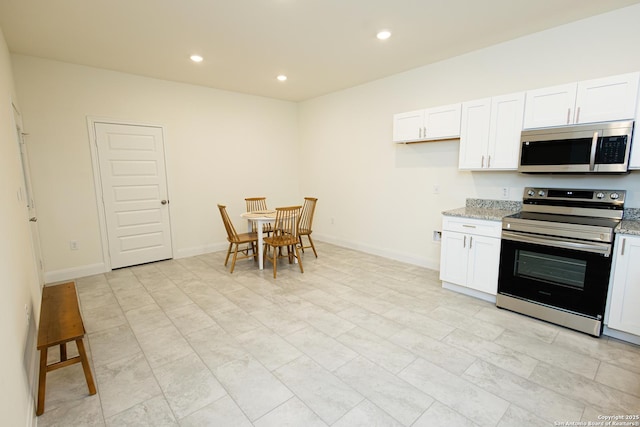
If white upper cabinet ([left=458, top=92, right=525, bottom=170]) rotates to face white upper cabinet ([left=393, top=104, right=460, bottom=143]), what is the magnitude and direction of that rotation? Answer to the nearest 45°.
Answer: approximately 45° to its right

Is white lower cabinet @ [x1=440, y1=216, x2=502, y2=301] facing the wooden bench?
yes

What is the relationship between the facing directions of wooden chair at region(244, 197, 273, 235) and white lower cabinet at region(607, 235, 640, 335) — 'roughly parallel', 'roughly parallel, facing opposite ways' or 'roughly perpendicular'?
roughly perpendicular

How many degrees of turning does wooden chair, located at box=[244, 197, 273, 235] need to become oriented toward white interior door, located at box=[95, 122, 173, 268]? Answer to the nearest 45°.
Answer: approximately 135° to its right

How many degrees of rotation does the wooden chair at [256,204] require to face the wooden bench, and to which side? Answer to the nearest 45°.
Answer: approximately 45° to its right

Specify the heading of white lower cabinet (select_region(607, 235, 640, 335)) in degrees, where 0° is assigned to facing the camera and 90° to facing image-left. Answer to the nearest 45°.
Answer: approximately 0°

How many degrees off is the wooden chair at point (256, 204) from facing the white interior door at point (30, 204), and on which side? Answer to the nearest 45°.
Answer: approximately 90° to its right

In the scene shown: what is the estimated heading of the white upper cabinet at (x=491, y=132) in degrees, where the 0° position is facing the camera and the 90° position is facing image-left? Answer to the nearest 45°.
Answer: approximately 45°

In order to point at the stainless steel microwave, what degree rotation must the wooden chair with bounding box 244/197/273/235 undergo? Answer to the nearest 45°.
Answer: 0° — it already faces it

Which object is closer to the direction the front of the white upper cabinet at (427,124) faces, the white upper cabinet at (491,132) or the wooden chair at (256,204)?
the wooden chair
